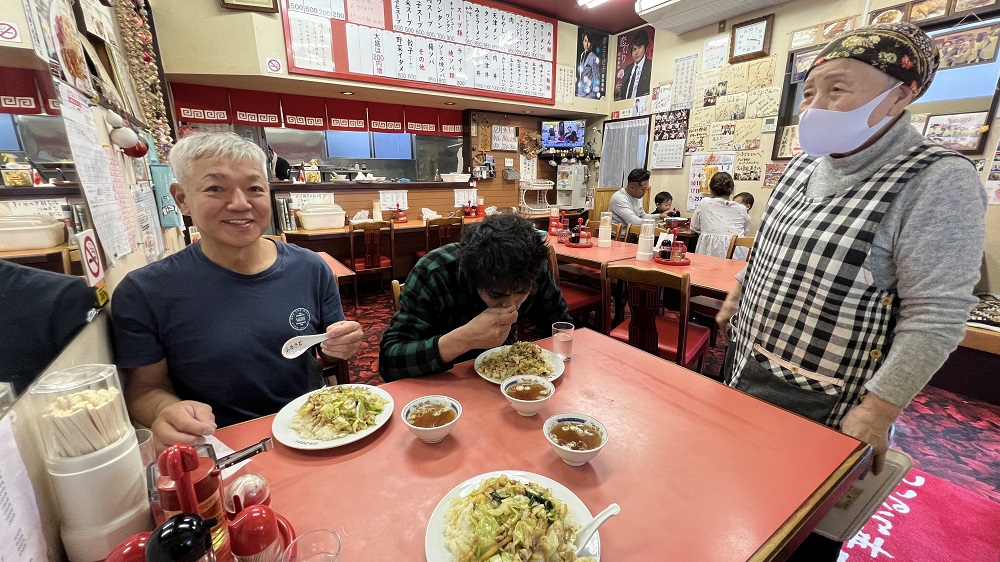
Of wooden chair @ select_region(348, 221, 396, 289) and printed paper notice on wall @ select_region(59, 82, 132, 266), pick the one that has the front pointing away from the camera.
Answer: the wooden chair

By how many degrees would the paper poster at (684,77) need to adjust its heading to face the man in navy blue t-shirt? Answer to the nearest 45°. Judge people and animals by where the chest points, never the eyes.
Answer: approximately 45° to its left

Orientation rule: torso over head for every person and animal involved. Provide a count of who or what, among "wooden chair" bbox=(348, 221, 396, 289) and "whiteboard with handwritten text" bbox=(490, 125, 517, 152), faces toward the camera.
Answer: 1

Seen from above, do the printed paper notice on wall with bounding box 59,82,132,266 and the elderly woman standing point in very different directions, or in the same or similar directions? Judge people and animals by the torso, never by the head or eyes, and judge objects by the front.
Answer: very different directions

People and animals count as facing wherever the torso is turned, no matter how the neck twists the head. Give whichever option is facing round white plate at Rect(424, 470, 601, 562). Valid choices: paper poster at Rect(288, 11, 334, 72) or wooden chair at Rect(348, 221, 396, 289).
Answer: the paper poster

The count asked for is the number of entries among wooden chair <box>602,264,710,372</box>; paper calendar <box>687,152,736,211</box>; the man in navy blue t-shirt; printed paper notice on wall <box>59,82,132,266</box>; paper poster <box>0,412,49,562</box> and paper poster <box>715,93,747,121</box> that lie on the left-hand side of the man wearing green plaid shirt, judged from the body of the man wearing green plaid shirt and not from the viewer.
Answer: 3

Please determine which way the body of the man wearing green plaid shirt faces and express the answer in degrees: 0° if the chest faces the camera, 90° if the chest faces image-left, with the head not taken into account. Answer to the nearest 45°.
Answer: approximately 315°

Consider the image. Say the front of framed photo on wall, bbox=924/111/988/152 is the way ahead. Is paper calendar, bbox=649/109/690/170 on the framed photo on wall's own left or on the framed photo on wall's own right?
on the framed photo on wall's own right

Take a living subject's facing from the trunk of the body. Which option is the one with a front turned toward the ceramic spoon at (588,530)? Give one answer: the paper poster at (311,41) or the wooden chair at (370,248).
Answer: the paper poster

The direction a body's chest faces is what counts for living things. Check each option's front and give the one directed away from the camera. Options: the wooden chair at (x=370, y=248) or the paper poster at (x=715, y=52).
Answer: the wooden chair

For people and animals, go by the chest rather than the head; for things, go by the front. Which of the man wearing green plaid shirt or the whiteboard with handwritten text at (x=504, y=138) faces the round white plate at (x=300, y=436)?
the whiteboard with handwritten text

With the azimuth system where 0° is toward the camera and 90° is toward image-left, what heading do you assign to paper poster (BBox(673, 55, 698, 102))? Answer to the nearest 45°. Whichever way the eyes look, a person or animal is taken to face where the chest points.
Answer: approximately 45°
